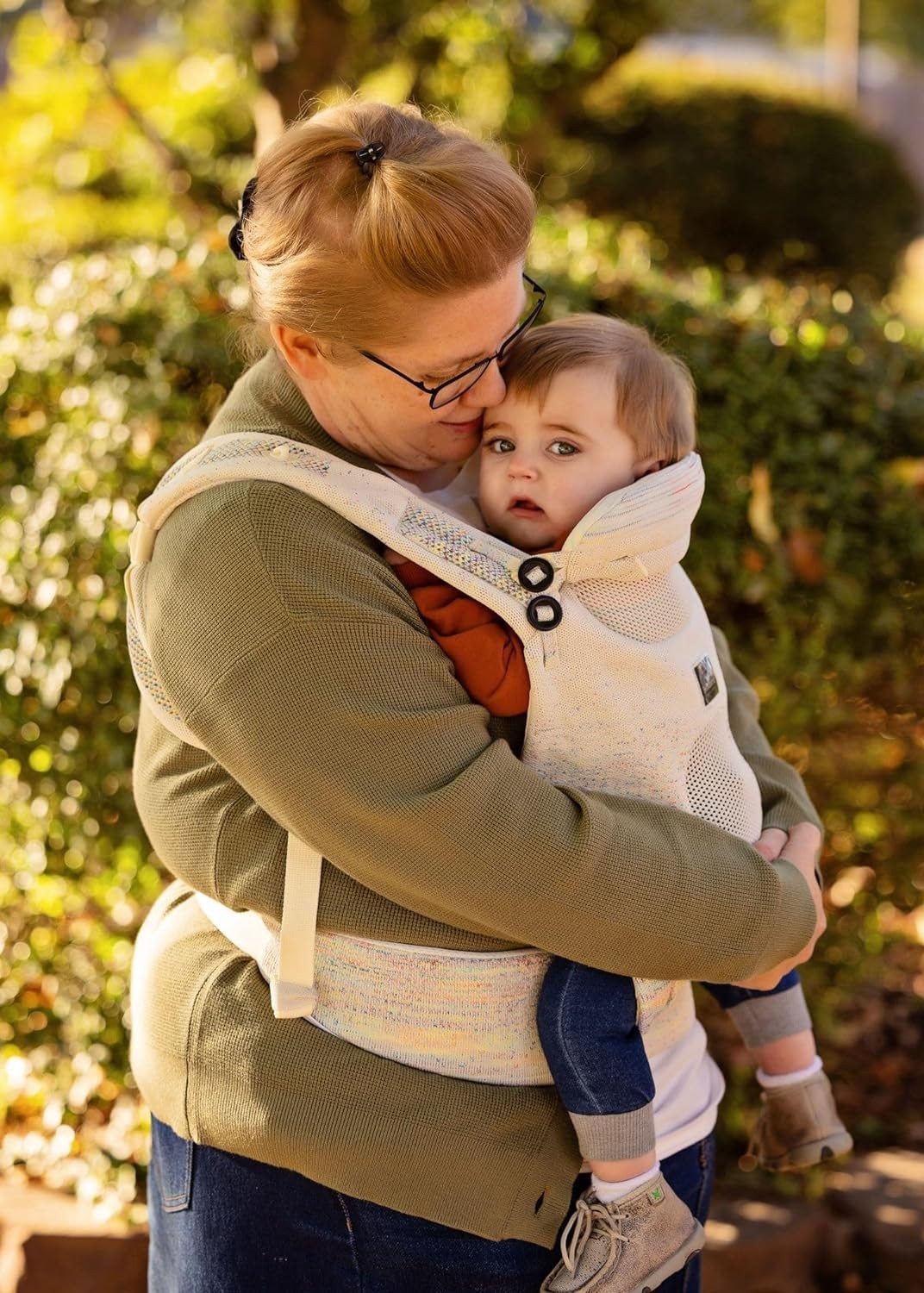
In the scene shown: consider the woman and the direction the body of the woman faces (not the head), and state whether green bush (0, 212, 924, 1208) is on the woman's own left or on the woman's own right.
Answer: on the woman's own left

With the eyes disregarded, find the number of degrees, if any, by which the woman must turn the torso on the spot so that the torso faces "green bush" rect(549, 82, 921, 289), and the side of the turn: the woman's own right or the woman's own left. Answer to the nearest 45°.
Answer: approximately 90° to the woman's own left

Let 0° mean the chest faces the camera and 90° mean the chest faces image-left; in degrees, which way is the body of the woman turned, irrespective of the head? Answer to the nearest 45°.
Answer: approximately 270°
